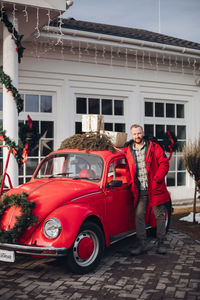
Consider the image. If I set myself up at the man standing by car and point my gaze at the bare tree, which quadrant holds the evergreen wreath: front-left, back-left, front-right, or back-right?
back-left

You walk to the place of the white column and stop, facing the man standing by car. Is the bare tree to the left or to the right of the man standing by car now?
left

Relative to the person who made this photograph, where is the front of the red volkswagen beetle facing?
facing the viewer and to the left of the viewer

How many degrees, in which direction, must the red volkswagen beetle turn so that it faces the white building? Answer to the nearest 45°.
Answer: approximately 135° to its right

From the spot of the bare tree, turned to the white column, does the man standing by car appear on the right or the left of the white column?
left

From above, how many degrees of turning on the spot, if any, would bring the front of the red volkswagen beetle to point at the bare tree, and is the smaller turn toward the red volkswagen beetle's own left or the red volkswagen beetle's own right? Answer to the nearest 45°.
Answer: approximately 180°

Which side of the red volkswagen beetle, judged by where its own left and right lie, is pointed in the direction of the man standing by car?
left

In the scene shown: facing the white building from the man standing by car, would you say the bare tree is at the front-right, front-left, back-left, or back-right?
front-right

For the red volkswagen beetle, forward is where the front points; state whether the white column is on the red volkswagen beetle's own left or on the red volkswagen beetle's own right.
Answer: on the red volkswagen beetle's own right

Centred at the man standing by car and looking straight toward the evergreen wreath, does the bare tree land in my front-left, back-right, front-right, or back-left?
back-right
